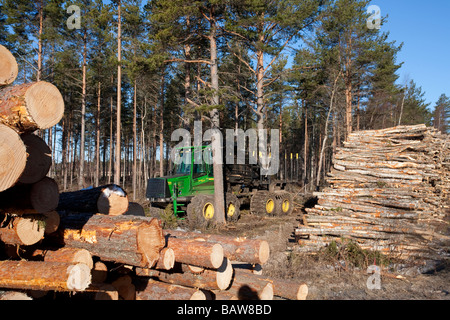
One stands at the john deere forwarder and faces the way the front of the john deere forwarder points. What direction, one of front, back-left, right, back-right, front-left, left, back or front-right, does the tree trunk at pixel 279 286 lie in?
front-left

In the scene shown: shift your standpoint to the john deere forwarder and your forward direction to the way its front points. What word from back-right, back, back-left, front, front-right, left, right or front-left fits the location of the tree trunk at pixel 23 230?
front-left

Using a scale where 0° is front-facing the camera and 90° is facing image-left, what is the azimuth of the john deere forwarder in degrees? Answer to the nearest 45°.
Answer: approximately 45°
